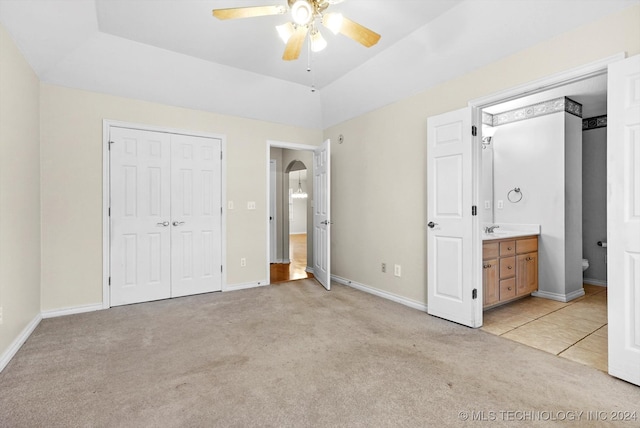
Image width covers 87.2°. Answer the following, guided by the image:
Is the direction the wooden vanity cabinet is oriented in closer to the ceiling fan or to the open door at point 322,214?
the ceiling fan

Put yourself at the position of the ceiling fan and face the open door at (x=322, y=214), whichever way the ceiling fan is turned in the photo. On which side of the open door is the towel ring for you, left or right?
right

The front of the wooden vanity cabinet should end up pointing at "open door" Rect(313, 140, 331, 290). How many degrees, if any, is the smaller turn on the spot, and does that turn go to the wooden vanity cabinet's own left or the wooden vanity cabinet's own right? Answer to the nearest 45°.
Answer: approximately 135° to the wooden vanity cabinet's own right

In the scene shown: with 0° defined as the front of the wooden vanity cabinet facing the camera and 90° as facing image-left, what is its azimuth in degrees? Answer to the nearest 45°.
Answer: approximately 315°

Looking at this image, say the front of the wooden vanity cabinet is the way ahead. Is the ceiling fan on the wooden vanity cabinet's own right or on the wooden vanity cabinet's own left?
on the wooden vanity cabinet's own right

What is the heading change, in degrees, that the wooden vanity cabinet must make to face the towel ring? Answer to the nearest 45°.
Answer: approximately 135° to its left

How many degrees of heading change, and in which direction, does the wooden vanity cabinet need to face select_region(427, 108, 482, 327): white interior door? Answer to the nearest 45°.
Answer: approximately 90° to its right

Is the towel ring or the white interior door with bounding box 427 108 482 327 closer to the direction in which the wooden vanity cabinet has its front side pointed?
the white interior door
